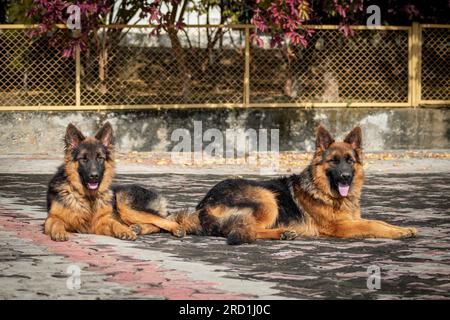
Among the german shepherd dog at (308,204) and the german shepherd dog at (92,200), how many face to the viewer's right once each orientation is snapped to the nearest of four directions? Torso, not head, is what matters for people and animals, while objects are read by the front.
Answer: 1

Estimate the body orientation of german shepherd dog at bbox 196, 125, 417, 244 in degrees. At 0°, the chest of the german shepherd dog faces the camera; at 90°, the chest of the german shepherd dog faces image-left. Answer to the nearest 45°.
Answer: approximately 270°

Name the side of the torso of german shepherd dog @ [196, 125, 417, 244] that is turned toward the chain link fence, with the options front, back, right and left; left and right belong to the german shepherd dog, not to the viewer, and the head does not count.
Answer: left

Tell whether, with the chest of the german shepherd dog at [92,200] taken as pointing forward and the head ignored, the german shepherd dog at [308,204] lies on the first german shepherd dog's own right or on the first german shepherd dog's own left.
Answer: on the first german shepherd dog's own left

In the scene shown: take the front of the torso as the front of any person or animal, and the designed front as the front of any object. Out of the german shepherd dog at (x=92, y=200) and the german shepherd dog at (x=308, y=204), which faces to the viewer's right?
the german shepherd dog at (x=308, y=204)

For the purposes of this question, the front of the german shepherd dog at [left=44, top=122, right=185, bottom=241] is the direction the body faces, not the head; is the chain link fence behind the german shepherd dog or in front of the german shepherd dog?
behind

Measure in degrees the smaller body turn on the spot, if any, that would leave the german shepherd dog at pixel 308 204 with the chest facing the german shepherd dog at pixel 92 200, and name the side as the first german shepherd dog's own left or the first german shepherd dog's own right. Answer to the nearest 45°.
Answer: approximately 180°
